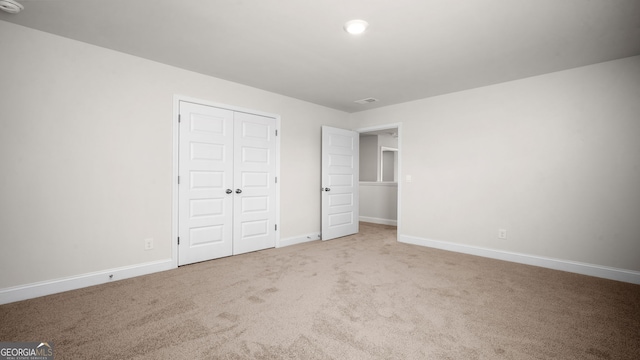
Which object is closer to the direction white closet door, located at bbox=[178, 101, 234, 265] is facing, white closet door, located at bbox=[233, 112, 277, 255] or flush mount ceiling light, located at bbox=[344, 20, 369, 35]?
the flush mount ceiling light

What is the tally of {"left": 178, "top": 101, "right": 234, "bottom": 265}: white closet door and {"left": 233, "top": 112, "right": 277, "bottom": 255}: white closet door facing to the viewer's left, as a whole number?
0

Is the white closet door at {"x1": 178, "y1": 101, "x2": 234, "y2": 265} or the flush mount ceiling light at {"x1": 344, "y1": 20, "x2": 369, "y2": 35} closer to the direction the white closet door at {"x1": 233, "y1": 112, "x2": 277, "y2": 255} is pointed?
the flush mount ceiling light

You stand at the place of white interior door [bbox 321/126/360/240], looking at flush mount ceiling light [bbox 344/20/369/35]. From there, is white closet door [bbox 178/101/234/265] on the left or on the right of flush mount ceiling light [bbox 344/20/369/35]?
right

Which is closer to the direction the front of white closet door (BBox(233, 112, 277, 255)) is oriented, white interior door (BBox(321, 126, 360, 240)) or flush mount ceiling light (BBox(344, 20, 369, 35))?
the flush mount ceiling light

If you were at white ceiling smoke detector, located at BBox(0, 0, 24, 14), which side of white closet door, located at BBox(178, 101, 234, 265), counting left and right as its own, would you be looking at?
right

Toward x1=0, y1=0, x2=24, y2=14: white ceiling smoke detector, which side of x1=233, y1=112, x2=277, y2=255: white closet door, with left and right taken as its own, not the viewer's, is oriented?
right

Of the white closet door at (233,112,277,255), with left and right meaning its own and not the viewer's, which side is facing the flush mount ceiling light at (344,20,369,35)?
front

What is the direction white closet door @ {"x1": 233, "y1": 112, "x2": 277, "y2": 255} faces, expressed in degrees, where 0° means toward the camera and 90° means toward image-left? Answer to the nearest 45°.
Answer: approximately 315°

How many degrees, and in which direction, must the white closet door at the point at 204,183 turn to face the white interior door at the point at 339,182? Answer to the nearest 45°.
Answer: approximately 45° to its left
